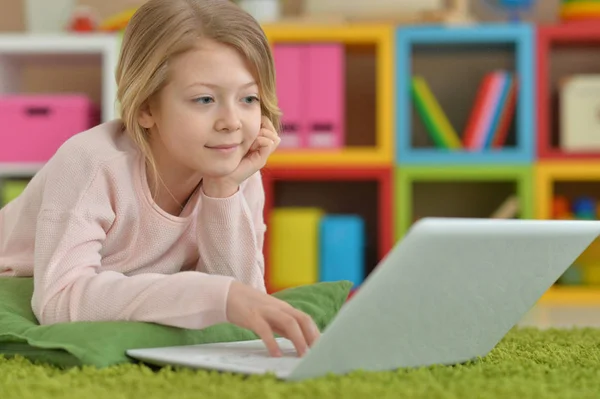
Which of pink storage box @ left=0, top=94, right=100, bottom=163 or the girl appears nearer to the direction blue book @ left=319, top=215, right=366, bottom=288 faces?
the girl

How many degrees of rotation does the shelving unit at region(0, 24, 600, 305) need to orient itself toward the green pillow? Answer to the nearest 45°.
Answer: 0° — it already faces it

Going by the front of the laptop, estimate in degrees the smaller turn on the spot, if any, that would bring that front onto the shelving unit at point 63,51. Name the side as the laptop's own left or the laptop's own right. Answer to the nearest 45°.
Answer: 0° — it already faces it

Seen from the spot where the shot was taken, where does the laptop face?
facing away from the viewer and to the left of the viewer

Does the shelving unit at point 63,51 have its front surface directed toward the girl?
yes

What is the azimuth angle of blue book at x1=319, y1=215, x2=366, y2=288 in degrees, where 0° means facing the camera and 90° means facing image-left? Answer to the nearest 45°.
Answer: approximately 0°

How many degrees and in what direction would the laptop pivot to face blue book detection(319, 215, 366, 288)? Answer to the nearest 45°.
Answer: approximately 45° to its right
